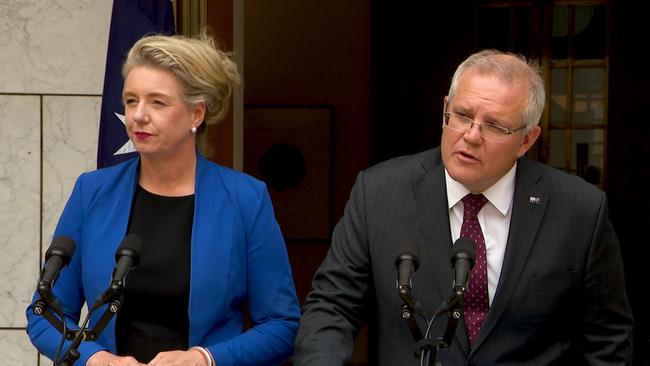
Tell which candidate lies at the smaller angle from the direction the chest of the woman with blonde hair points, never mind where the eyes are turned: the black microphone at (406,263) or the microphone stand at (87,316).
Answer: the microphone stand

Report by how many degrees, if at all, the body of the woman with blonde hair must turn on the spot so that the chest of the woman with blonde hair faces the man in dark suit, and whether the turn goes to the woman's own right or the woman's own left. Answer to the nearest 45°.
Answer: approximately 135° to the woman's own left

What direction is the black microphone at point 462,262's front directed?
away from the camera

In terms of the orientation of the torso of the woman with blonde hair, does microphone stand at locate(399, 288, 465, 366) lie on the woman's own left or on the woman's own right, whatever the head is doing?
on the woman's own left

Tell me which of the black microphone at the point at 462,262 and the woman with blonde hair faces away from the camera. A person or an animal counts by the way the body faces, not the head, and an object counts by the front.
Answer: the black microphone

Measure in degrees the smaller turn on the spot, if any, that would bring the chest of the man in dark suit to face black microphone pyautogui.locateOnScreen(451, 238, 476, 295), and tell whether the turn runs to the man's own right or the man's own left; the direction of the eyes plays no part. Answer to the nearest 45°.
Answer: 0° — they already face it

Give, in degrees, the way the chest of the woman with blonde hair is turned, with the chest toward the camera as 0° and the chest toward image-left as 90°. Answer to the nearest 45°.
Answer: approximately 45°

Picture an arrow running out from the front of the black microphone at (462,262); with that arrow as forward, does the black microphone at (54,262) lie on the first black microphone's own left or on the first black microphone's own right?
on the first black microphone's own left

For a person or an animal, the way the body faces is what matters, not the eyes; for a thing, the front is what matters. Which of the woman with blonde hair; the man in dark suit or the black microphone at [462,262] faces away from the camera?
the black microphone

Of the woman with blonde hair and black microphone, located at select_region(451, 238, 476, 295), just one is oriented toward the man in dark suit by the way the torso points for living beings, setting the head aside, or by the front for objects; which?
the black microphone

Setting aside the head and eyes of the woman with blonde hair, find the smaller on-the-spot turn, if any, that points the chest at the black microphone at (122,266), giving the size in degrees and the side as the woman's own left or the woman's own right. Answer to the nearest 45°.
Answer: approximately 45° to the woman's own left
